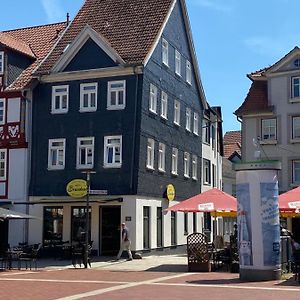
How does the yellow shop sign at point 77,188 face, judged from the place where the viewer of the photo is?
facing the viewer

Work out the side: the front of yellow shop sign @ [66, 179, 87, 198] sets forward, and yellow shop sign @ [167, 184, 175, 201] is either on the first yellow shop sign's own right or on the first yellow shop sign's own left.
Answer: on the first yellow shop sign's own left

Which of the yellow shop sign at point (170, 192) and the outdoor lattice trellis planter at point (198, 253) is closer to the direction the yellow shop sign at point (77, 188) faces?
the outdoor lattice trellis planter

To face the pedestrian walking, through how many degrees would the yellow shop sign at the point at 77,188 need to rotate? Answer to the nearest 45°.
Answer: approximately 45° to its left

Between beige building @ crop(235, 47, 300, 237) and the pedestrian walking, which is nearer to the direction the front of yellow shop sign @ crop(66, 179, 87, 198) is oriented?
the pedestrian walking

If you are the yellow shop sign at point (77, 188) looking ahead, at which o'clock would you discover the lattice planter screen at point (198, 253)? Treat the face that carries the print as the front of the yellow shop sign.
The lattice planter screen is roughly at 11 o'clock from the yellow shop sign.

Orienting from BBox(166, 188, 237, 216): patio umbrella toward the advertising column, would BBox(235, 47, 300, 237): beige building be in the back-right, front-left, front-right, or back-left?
back-left
